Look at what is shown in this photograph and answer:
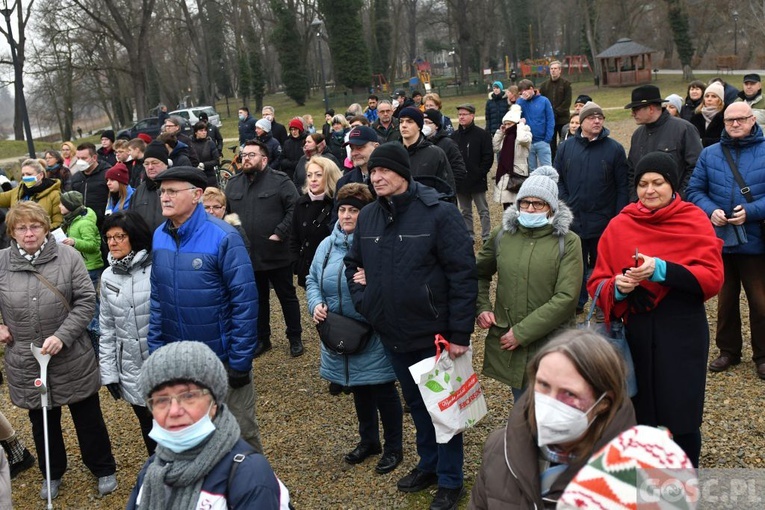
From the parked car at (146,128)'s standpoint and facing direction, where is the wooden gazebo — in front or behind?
behind

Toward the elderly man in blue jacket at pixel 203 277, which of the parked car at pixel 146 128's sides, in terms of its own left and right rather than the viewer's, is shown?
left

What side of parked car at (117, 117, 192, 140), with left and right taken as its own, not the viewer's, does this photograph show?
left

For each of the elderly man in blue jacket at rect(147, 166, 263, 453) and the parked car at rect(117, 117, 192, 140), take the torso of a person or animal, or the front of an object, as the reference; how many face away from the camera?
0

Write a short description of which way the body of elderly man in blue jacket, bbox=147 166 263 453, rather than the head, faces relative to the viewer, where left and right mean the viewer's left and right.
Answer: facing the viewer and to the left of the viewer

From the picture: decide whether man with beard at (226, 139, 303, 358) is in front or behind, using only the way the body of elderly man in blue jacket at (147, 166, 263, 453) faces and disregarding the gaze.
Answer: behind

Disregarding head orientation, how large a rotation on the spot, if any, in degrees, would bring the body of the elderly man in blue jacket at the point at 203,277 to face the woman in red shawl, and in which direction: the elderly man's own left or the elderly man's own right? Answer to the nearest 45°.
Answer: approximately 90° to the elderly man's own left

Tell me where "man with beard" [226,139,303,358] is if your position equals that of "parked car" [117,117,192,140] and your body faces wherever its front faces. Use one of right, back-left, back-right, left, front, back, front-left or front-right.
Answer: left

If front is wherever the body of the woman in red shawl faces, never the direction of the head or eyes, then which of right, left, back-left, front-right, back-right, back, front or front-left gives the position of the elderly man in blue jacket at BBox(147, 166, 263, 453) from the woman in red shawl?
front-right

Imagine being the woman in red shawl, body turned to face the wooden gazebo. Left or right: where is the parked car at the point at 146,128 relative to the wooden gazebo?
left

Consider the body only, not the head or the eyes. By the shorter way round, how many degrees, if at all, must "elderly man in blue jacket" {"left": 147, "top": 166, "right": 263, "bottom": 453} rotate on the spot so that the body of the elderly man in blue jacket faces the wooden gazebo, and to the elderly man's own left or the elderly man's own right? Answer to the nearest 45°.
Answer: approximately 180°

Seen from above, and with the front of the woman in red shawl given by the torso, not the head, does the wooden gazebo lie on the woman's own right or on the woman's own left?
on the woman's own right

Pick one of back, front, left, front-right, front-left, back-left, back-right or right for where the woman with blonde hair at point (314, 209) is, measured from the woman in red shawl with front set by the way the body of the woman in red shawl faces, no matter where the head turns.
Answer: right

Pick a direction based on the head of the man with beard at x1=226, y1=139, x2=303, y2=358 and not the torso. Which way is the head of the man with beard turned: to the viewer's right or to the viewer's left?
to the viewer's left

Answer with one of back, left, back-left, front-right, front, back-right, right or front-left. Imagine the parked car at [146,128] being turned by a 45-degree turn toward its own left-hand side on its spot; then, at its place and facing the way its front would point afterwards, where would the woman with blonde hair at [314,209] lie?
front-left
